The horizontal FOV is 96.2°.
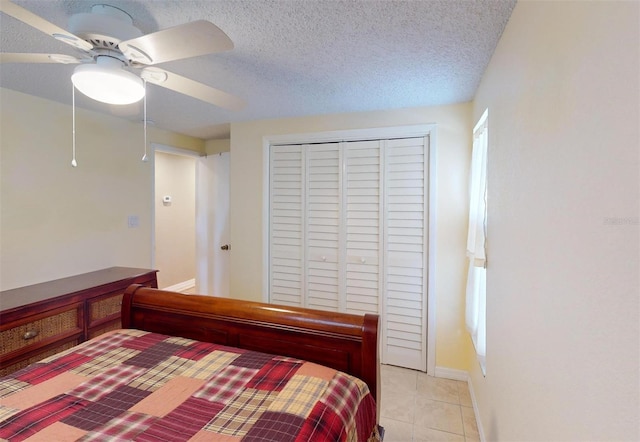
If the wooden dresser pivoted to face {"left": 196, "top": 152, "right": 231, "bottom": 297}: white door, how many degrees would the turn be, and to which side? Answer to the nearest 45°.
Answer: approximately 90° to its left

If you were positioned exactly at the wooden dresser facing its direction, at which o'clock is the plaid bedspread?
The plaid bedspread is roughly at 1 o'clock from the wooden dresser.

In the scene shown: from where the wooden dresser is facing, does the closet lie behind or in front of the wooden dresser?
in front

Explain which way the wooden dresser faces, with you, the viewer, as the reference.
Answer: facing the viewer and to the right of the viewer

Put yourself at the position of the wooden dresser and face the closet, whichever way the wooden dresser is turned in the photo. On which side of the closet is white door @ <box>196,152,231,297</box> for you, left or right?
left

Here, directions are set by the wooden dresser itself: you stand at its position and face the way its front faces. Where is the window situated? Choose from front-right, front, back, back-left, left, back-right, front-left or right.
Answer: front

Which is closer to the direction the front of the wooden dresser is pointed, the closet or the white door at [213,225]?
the closet
